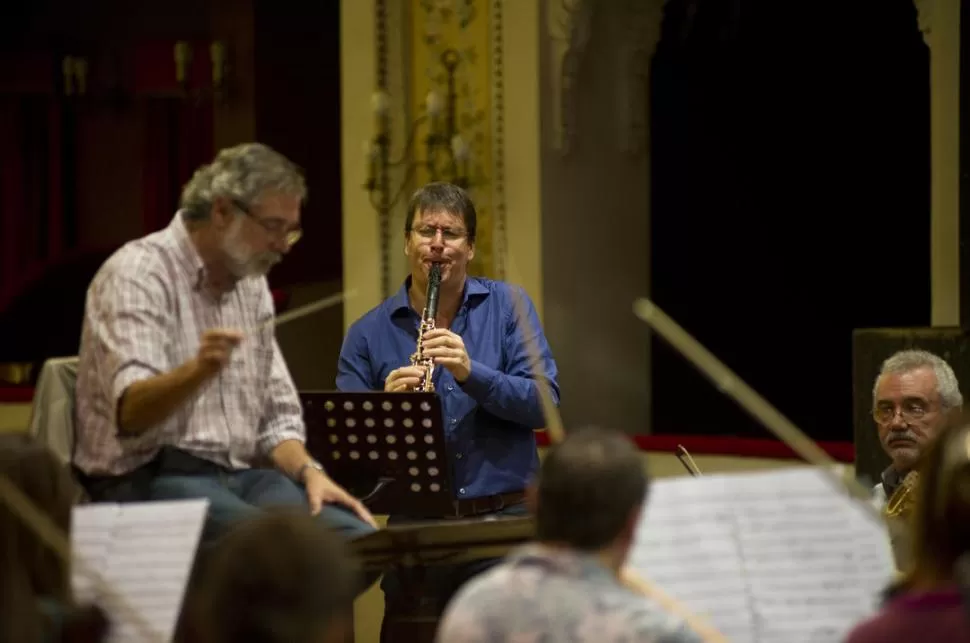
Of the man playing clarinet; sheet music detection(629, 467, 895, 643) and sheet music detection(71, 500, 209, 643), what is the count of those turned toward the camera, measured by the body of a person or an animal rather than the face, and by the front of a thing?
3

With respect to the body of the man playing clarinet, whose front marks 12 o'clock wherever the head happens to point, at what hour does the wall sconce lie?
The wall sconce is roughly at 6 o'clock from the man playing clarinet.

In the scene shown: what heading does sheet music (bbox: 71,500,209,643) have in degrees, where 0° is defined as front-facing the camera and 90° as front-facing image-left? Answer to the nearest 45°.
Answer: approximately 0°

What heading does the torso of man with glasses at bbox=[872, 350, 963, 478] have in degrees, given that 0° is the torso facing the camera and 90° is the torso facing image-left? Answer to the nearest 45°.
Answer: approximately 45°

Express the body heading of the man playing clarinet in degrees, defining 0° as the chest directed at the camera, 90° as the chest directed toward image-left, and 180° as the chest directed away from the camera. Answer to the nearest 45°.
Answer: approximately 0°

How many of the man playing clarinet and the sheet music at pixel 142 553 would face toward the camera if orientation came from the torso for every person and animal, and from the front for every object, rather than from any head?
2

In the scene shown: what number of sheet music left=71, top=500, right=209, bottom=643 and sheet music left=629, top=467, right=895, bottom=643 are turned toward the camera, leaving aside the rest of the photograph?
2

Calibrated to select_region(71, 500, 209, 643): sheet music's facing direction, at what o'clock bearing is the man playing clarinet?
The man playing clarinet is roughly at 7 o'clock from the sheet music.
